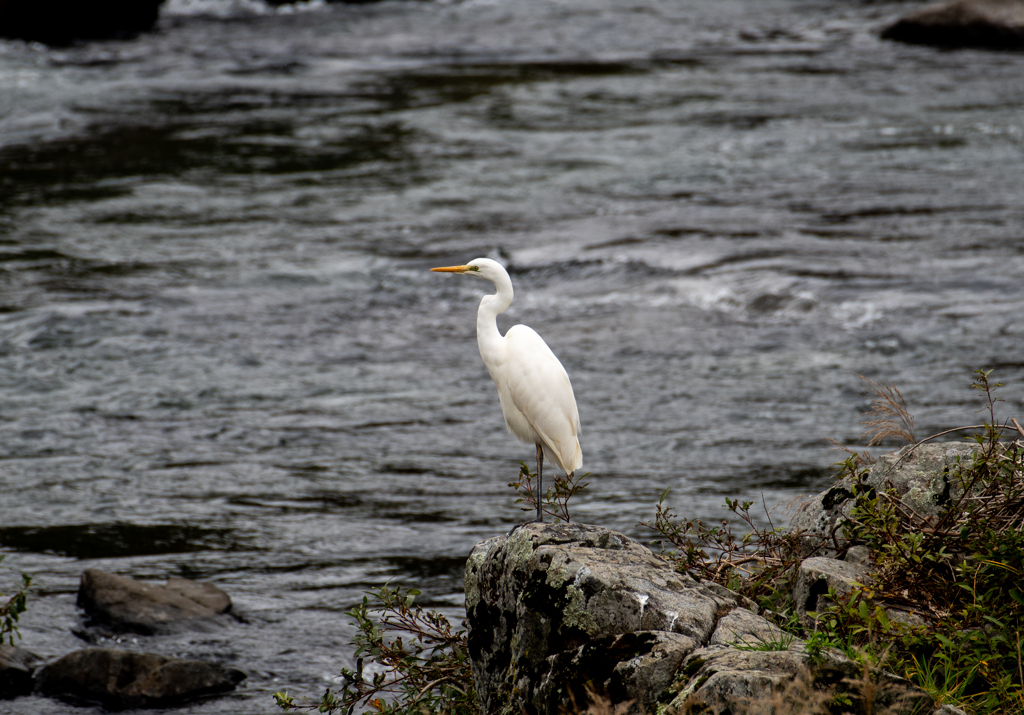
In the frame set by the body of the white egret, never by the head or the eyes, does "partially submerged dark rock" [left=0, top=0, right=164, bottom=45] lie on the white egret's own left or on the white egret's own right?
on the white egret's own right

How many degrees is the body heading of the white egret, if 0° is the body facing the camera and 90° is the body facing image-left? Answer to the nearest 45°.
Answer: approximately 90°

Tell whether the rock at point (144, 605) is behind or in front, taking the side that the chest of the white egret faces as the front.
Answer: in front

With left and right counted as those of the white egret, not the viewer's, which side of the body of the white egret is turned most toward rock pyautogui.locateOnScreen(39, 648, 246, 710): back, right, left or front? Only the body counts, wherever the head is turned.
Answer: front

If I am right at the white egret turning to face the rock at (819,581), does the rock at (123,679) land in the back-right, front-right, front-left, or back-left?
back-right

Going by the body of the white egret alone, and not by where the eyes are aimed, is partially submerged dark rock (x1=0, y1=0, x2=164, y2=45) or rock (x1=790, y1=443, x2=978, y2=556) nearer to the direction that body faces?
the partially submerged dark rock

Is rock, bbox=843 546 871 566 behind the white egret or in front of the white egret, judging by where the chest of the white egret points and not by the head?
behind
